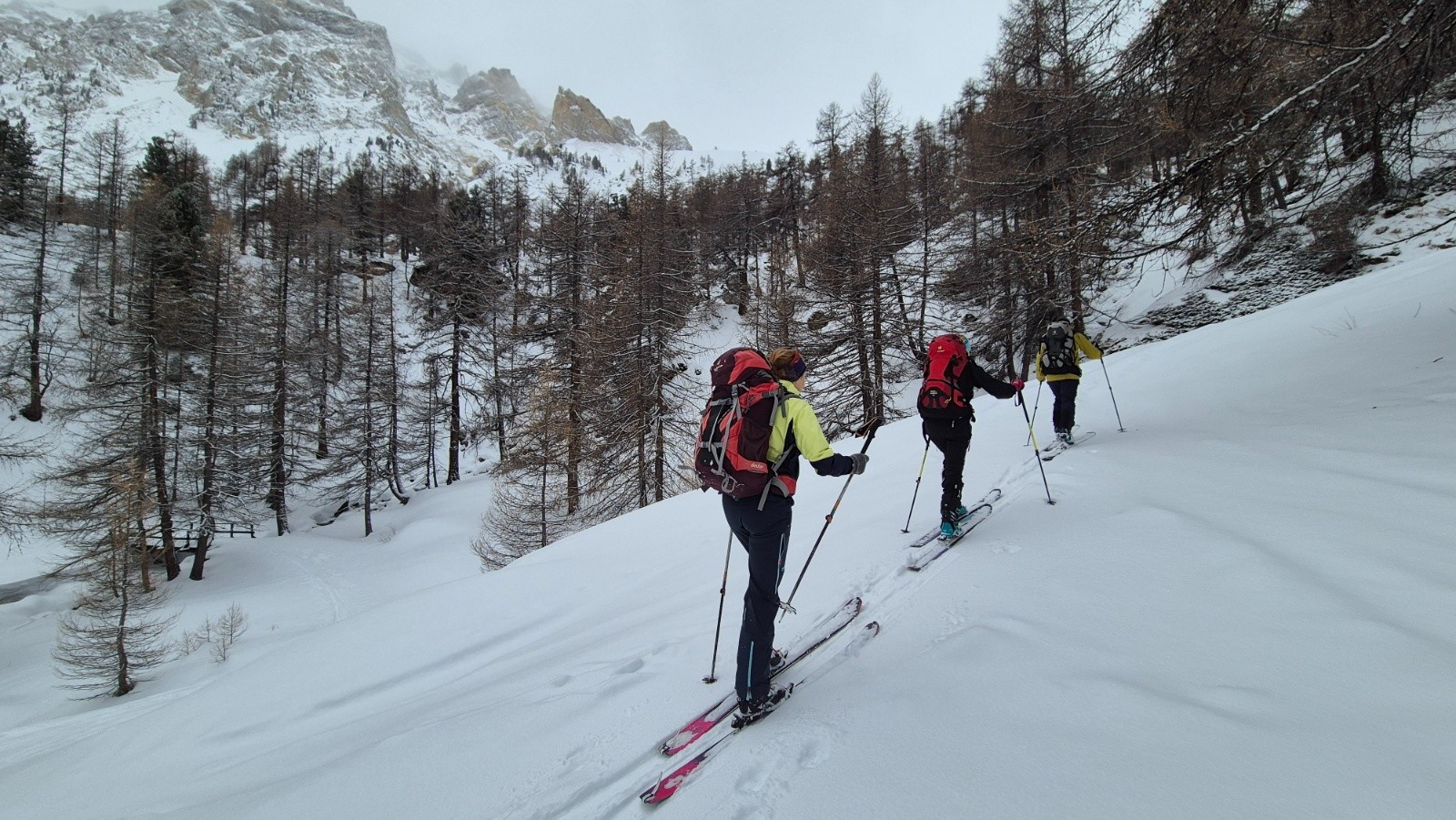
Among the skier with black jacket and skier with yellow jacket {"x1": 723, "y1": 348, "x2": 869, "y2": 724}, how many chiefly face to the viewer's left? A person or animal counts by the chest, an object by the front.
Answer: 0

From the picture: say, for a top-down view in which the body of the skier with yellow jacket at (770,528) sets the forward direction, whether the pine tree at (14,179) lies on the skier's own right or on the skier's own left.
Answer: on the skier's own left

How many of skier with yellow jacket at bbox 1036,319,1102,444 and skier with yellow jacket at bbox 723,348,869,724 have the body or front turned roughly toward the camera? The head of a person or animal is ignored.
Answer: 0

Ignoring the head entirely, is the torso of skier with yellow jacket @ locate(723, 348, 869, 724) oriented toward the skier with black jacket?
yes

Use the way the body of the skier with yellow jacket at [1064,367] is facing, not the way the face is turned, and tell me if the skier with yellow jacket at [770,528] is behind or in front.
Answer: behind

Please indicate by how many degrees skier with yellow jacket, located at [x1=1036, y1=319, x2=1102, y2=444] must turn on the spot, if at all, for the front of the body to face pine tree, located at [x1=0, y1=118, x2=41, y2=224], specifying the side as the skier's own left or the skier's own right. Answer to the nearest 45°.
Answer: approximately 90° to the skier's own left

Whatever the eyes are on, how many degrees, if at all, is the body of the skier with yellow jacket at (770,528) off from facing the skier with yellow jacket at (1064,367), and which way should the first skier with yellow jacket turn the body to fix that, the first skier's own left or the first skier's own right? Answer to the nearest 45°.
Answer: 0° — they already face them

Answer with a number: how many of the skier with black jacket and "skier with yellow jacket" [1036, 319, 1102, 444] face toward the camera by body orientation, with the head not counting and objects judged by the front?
0

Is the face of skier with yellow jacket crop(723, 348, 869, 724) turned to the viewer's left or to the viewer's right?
to the viewer's right

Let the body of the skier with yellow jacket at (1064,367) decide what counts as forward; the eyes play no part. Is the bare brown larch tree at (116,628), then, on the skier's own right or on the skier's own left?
on the skier's own left

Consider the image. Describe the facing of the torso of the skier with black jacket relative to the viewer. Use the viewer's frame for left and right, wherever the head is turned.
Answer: facing away from the viewer and to the right of the viewer

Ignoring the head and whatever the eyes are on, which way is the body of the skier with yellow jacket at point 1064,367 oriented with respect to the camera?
away from the camera

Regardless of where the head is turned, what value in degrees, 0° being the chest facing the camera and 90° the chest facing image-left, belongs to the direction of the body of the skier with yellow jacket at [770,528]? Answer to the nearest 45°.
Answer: approximately 225°
